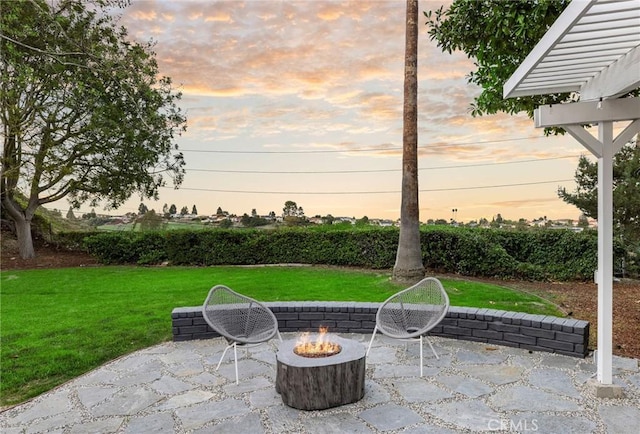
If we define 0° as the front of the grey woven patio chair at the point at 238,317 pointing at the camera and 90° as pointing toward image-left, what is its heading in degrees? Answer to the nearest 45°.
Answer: approximately 315°

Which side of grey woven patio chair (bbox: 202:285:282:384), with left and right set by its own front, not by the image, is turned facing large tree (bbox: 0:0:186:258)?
back

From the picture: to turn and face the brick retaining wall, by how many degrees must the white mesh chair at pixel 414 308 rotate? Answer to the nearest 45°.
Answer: approximately 180°

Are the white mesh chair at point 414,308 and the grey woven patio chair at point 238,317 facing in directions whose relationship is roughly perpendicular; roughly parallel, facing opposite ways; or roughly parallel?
roughly perpendicular

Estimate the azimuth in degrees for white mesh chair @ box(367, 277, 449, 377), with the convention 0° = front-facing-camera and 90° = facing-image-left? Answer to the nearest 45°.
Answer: approximately 45°

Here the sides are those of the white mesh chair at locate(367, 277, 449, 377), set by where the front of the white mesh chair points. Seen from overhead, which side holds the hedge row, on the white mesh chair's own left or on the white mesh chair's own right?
on the white mesh chair's own right
